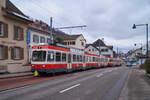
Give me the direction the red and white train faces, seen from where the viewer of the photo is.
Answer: facing the viewer and to the left of the viewer

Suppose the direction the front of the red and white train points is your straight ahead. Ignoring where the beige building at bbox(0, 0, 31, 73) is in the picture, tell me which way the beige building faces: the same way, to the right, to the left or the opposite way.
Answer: to the left

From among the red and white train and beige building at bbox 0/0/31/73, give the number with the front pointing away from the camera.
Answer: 0

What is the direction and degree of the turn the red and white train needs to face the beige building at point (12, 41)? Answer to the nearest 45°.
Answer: approximately 90° to its right
